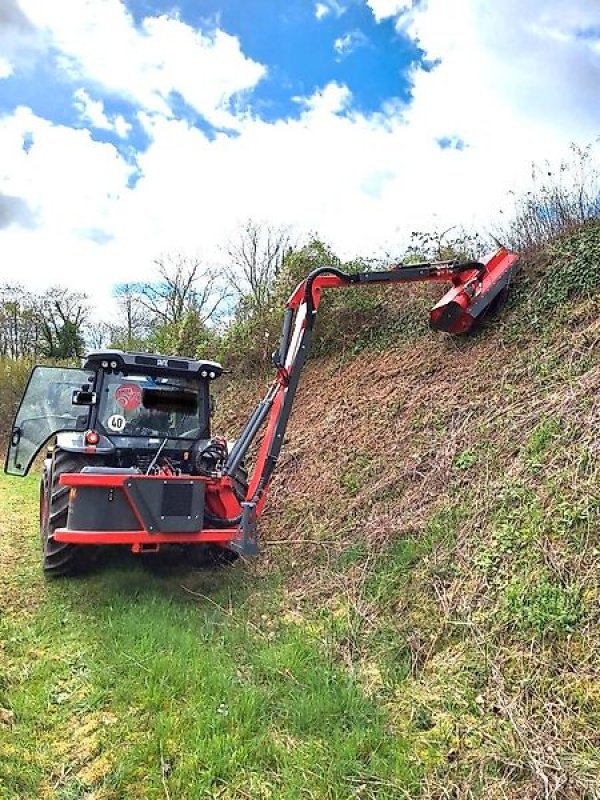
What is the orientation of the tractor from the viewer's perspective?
away from the camera

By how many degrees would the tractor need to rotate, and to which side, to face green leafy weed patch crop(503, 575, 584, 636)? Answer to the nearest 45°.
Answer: approximately 135° to its right
